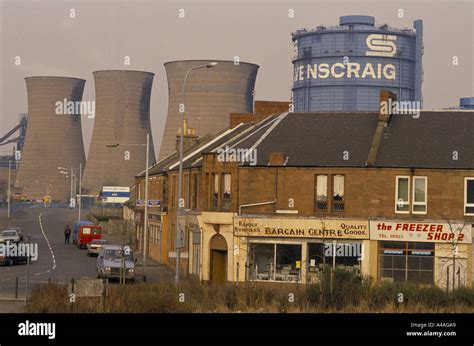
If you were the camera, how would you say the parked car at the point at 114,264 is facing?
facing the viewer

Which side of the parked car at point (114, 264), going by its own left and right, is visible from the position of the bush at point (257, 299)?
front
